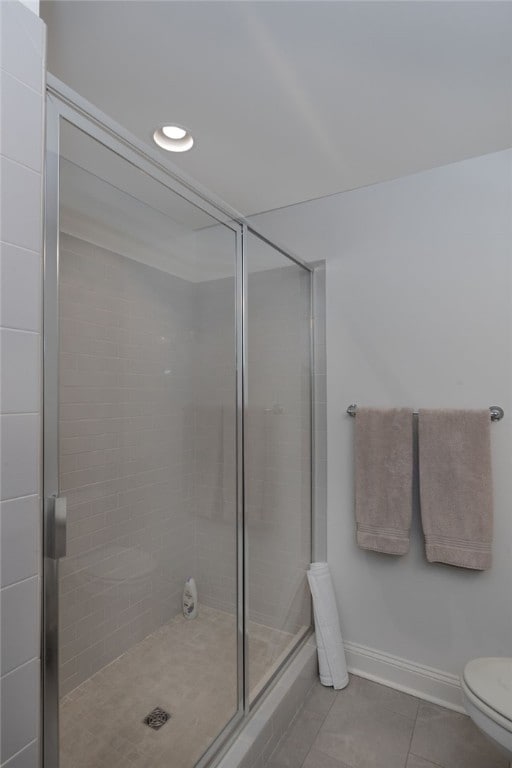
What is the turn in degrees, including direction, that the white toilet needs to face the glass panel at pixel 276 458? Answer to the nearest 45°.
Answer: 0° — it already faces it

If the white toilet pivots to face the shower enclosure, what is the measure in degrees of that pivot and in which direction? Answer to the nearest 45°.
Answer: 0° — it already faces it

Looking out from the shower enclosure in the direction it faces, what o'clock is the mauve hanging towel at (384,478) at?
The mauve hanging towel is roughly at 10 o'clock from the shower enclosure.

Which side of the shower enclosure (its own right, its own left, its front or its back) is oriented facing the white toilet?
front

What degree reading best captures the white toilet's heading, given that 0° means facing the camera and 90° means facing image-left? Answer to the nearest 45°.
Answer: approximately 90°

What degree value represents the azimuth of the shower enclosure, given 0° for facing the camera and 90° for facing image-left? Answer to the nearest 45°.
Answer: approximately 315°

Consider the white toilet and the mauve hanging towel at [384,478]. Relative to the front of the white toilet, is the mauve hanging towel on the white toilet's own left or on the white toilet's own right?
on the white toilet's own right

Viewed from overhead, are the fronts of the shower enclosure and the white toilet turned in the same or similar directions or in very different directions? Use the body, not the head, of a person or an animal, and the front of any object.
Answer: very different directions
